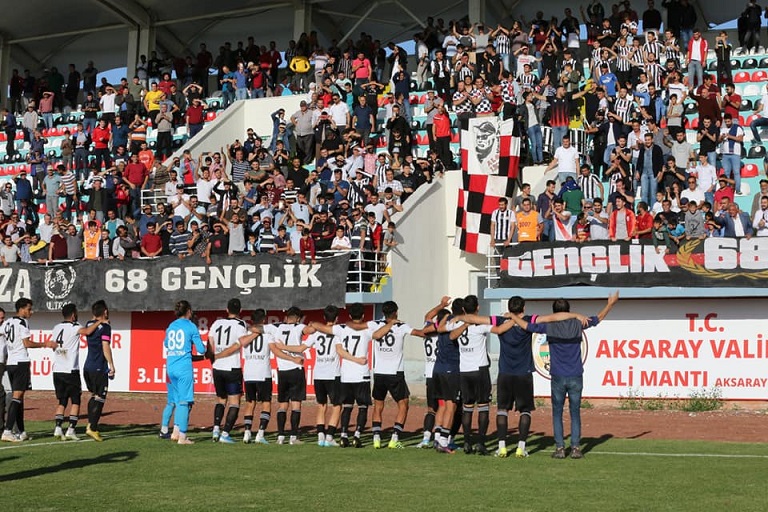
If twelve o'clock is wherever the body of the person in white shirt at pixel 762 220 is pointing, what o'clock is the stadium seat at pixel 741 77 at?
The stadium seat is roughly at 6 o'clock from the person in white shirt.

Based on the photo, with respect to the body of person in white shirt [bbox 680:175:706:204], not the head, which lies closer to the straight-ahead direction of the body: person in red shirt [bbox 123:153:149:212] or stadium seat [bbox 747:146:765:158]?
the person in red shirt

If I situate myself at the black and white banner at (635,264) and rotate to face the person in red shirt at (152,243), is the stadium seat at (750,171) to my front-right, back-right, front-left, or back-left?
back-right

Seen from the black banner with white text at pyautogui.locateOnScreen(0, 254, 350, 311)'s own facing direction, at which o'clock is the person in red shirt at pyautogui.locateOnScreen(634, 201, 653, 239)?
The person in red shirt is roughly at 10 o'clock from the black banner with white text.

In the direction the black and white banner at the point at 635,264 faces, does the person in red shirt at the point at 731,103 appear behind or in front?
behind

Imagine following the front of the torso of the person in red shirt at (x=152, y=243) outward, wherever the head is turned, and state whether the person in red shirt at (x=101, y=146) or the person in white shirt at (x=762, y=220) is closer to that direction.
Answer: the person in white shirt

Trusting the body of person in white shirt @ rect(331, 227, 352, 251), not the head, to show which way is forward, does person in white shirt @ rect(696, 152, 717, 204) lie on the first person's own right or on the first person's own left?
on the first person's own left

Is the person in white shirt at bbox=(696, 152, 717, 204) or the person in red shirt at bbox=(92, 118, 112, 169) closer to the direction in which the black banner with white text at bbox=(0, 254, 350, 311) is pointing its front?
the person in white shirt
